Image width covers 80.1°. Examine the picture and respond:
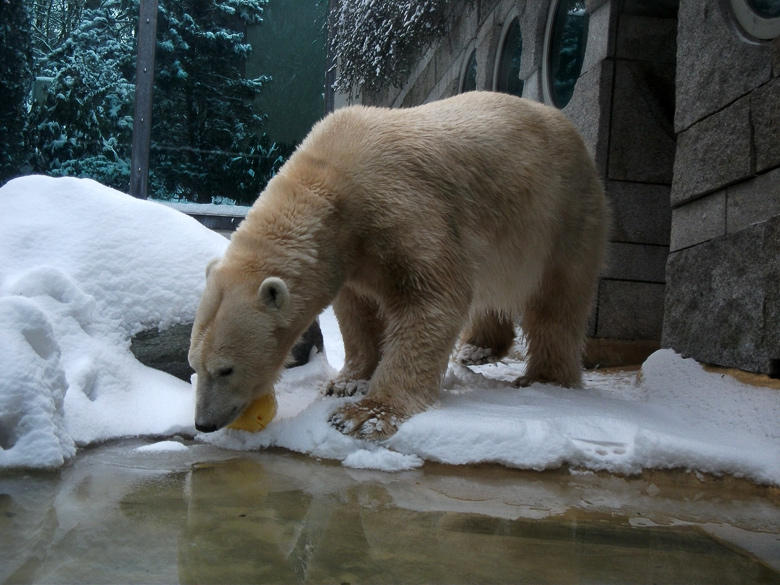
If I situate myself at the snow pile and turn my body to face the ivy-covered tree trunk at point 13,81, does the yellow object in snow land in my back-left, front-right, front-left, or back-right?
back-right

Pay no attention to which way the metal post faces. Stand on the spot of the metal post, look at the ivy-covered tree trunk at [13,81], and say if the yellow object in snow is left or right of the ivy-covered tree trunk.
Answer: left

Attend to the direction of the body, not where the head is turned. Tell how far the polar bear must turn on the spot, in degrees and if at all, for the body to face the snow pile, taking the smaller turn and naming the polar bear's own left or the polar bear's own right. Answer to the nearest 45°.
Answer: approximately 45° to the polar bear's own right

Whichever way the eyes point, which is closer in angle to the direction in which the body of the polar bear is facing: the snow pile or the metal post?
the snow pile

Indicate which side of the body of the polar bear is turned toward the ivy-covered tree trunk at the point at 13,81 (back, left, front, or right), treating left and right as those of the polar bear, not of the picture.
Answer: right

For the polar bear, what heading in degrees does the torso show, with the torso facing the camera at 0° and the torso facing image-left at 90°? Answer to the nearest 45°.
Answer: approximately 45°
